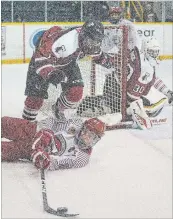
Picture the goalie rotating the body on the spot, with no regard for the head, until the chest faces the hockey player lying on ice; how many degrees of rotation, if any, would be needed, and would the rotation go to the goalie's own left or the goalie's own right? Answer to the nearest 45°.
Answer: approximately 45° to the goalie's own right

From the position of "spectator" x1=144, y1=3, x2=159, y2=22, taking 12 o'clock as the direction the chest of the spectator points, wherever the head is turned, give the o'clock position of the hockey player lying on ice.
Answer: The hockey player lying on ice is roughly at 12 o'clock from the spectator.

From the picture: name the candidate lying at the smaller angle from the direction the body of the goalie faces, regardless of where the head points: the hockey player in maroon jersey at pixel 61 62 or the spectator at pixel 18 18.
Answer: the hockey player in maroon jersey

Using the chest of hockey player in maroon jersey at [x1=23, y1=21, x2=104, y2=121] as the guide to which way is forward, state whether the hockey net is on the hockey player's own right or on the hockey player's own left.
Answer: on the hockey player's own left

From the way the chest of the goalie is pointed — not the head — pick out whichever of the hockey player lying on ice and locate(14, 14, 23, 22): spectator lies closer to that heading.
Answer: the hockey player lying on ice

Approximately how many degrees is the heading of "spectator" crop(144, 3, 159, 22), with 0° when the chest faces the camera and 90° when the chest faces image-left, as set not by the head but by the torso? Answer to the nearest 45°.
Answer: approximately 0°

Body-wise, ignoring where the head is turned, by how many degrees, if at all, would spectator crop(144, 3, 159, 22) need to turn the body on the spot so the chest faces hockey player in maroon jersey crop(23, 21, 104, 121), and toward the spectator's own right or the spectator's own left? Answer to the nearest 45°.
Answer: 0° — they already face them

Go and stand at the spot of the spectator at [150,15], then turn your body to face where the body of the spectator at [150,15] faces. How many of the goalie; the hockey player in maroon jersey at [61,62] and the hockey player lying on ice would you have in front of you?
3
